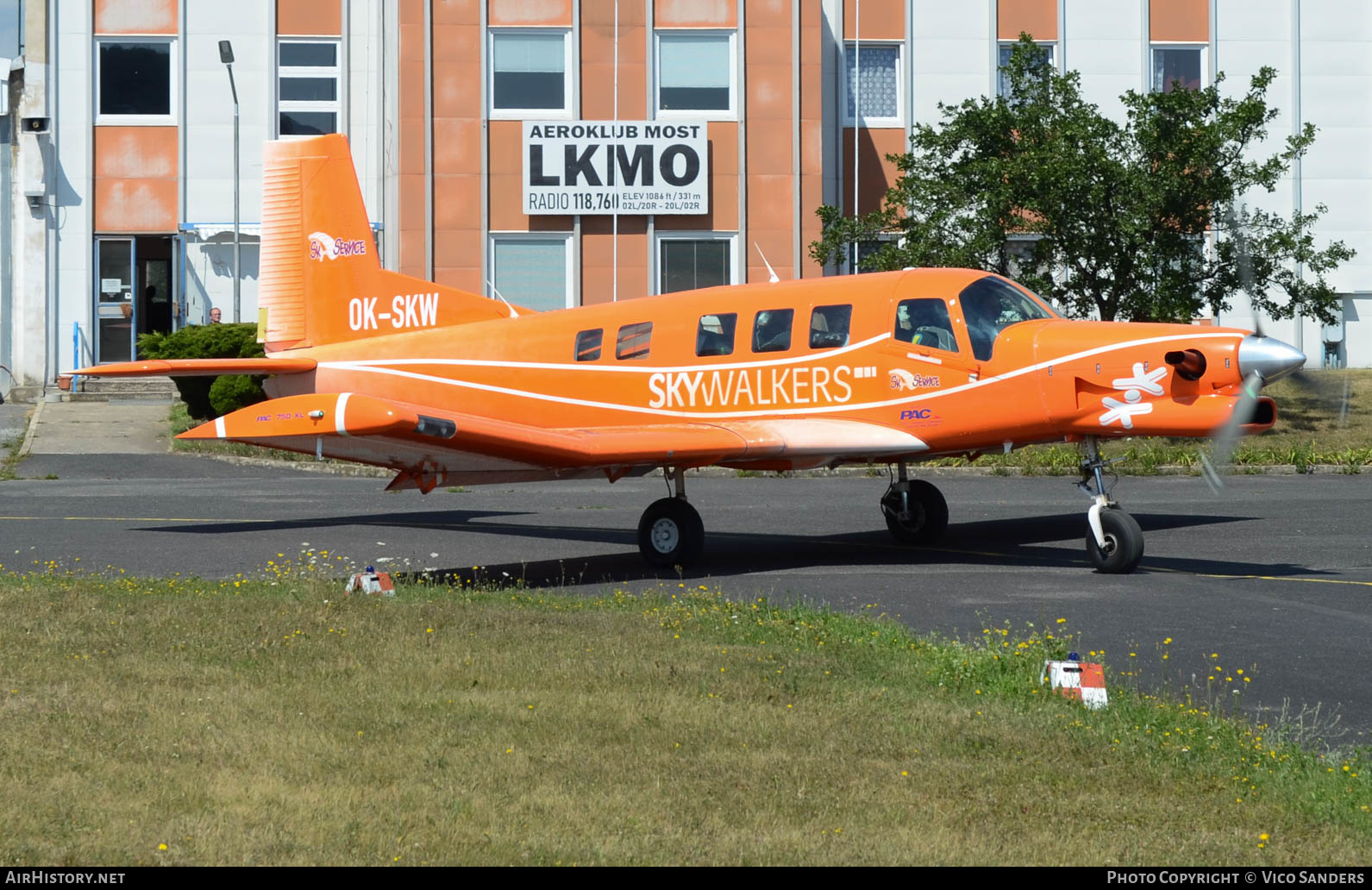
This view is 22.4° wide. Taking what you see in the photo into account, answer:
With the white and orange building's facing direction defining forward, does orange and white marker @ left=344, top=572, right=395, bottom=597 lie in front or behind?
in front

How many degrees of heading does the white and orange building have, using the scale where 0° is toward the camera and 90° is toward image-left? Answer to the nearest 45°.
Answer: approximately 0°

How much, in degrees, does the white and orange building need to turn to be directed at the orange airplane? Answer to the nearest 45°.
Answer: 0° — it already faces it
